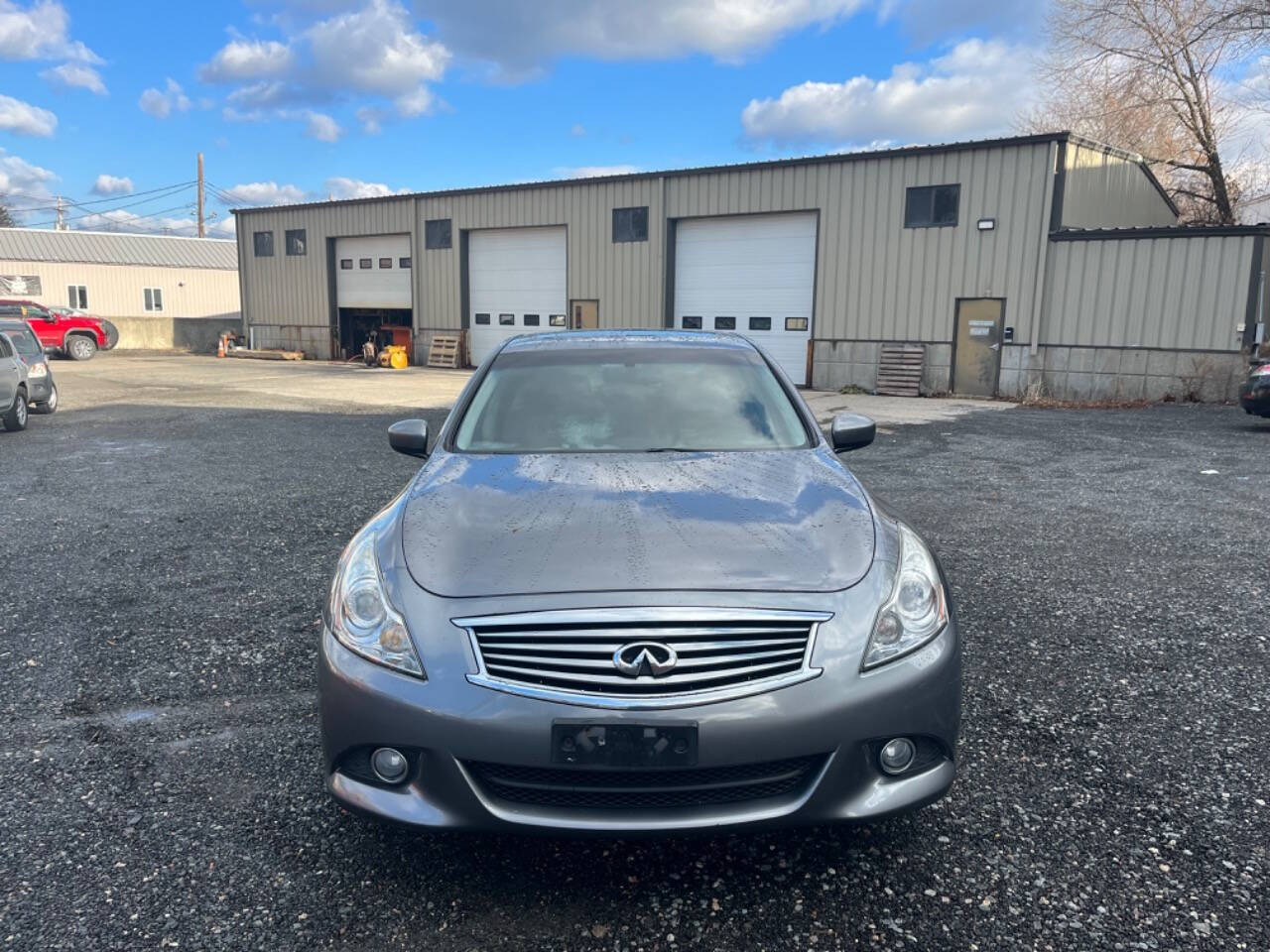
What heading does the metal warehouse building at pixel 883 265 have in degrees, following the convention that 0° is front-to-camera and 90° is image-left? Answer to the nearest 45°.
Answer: approximately 45°

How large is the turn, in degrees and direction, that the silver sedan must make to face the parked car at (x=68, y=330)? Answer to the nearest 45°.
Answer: approximately 135° to its right

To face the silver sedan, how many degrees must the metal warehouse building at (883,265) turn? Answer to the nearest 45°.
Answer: approximately 45° to its left

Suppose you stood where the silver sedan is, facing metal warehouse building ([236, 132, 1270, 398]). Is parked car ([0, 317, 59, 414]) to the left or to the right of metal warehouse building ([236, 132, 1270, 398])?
left

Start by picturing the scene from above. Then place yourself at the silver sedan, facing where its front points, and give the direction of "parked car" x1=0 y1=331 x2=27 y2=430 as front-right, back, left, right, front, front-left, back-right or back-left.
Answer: back-right

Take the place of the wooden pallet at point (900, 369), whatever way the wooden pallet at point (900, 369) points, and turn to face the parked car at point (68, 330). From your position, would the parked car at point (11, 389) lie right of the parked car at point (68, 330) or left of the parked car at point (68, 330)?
left

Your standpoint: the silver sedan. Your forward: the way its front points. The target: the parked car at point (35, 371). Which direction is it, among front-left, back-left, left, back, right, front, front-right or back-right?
back-right
